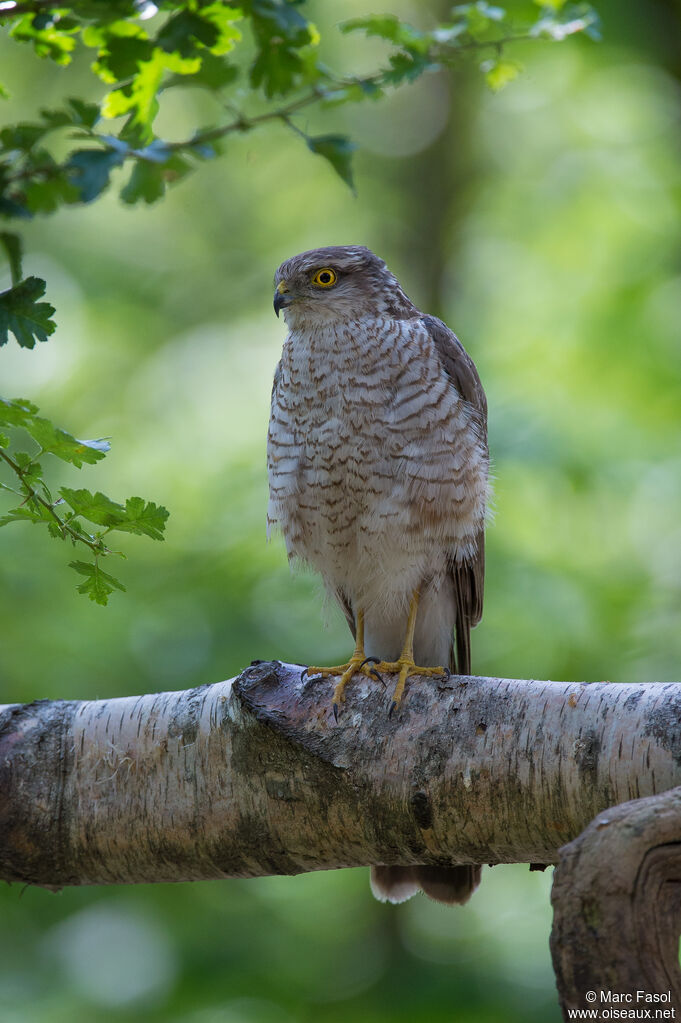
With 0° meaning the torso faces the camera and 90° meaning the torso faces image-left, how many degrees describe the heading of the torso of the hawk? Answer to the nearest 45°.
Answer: approximately 45°
